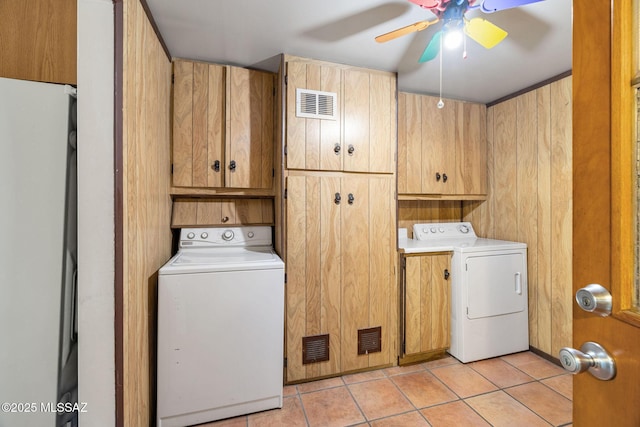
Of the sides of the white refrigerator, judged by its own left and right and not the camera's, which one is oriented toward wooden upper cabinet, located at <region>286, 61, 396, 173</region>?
front

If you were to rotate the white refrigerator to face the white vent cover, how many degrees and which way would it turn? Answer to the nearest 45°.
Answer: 0° — it already faces it

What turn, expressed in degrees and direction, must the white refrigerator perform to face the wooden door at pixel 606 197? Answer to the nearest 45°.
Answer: approximately 45° to its right

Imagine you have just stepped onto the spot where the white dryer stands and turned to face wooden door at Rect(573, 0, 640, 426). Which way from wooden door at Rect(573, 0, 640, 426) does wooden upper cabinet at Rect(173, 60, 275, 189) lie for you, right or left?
right

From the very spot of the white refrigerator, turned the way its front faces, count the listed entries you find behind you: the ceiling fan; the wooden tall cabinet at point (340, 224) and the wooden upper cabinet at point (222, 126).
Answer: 0

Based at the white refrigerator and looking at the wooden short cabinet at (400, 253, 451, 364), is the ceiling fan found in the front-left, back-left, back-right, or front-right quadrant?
front-right

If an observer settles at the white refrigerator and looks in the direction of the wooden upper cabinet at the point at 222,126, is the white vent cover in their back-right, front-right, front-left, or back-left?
front-right

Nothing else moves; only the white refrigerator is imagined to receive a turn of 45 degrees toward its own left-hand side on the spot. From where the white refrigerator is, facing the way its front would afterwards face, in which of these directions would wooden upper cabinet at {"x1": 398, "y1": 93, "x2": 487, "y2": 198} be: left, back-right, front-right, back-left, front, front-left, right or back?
front-right

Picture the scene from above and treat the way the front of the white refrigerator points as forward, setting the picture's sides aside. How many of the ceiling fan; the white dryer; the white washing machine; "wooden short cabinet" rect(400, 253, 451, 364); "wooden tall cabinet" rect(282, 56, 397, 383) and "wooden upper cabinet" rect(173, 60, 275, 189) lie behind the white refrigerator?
0

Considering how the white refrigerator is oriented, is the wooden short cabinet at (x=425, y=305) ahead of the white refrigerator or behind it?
ahead

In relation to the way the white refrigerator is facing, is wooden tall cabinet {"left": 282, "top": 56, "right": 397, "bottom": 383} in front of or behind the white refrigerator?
in front

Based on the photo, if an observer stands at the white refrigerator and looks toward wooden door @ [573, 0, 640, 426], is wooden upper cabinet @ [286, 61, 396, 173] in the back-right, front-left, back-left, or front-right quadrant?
front-left

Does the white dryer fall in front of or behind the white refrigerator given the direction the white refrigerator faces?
in front

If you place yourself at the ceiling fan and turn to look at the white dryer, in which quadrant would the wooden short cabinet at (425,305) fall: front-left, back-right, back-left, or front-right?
front-left
